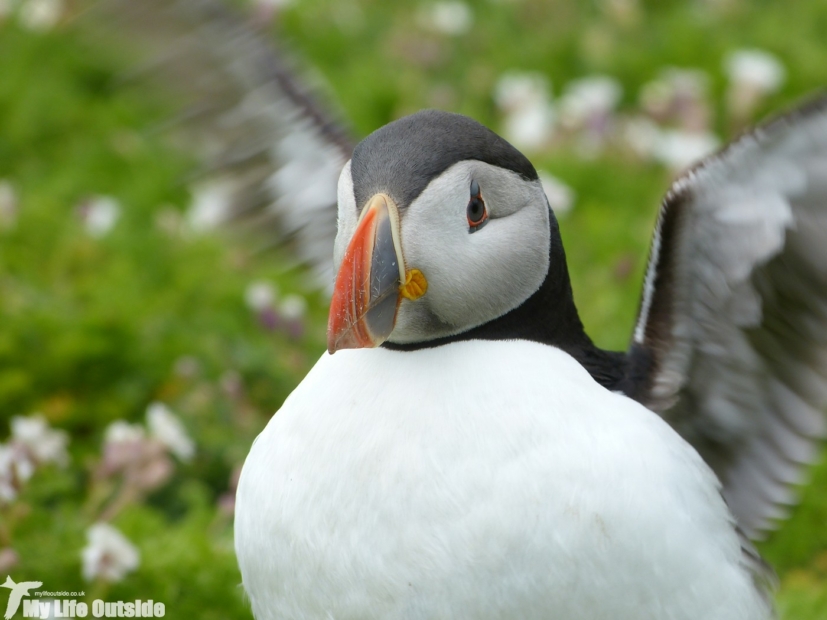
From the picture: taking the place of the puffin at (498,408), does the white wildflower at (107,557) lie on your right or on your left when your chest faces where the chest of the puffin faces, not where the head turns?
on your right

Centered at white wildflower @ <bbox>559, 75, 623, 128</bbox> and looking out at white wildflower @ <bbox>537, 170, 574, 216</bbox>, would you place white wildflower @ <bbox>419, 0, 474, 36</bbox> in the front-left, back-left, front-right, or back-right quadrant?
back-right

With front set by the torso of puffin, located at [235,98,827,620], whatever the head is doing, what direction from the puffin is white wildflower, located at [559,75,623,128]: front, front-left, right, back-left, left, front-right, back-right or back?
back-right

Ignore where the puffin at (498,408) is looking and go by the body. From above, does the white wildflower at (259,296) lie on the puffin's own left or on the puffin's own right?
on the puffin's own right

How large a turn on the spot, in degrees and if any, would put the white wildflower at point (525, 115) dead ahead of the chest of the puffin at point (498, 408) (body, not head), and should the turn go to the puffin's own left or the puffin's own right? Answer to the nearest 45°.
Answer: approximately 135° to the puffin's own right

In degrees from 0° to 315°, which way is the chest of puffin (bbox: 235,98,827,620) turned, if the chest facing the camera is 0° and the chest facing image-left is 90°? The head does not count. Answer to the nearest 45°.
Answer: approximately 45°

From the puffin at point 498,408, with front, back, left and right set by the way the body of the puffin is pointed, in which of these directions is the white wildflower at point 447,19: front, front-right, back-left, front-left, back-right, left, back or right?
back-right

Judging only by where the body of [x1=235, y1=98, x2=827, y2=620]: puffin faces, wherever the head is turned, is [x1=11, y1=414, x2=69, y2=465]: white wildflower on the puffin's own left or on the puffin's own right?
on the puffin's own right

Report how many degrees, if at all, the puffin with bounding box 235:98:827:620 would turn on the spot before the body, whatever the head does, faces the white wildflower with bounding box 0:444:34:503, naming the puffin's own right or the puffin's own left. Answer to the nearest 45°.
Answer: approximately 135° to the puffin's own right
